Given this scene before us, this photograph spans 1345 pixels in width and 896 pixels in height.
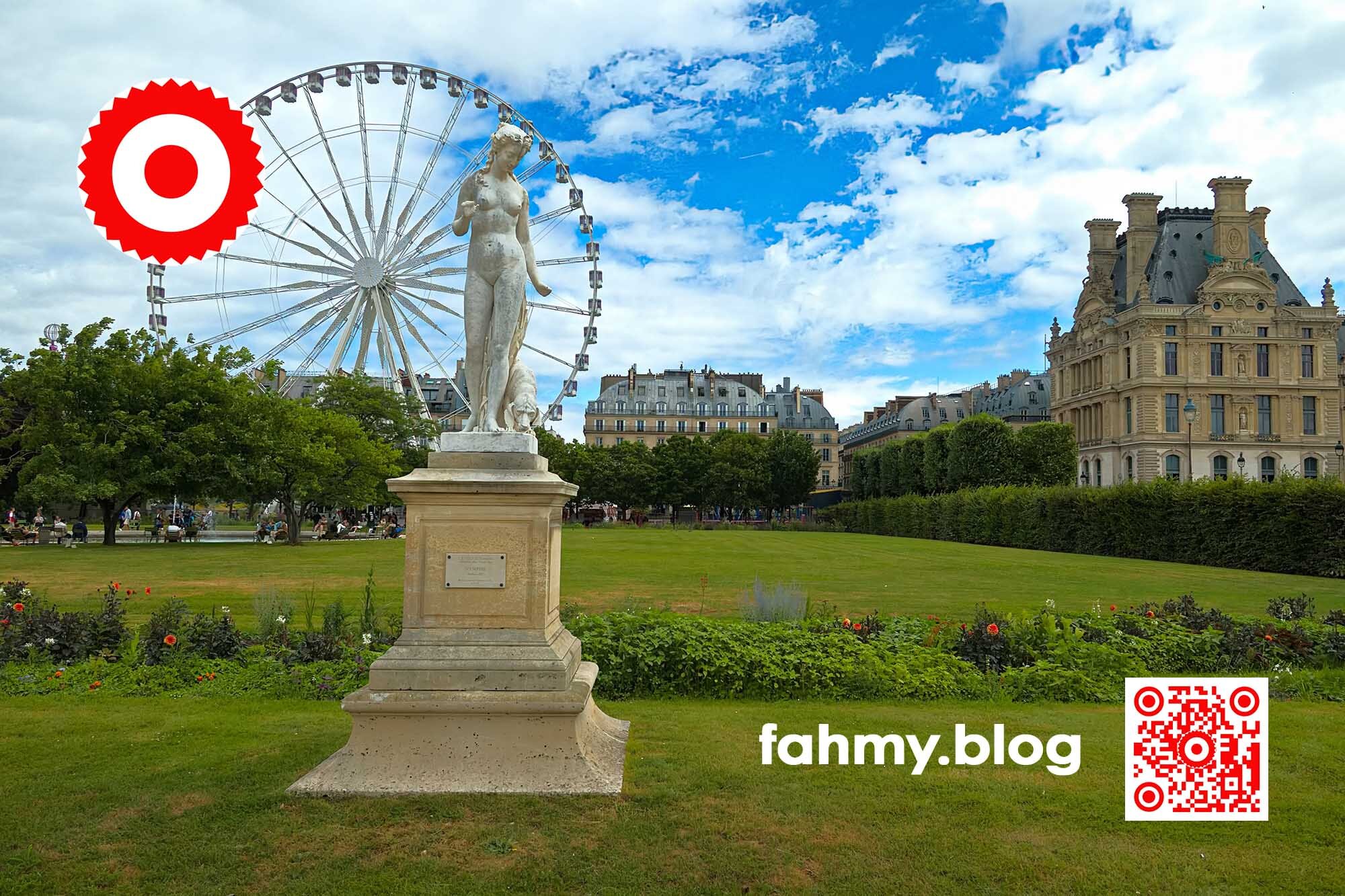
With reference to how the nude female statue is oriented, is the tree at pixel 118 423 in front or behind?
behind

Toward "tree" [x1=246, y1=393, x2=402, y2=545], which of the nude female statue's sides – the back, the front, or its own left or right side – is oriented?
back

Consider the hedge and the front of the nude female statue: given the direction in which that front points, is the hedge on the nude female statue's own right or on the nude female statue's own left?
on the nude female statue's own left

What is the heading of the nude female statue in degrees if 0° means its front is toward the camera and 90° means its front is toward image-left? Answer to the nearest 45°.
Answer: approximately 0°
